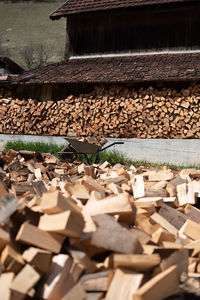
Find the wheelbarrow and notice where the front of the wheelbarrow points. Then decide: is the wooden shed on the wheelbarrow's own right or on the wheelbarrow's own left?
on the wheelbarrow's own right

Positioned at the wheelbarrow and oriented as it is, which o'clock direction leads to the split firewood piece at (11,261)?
The split firewood piece is roughly at 9 o'clock from the wheelbarrow.

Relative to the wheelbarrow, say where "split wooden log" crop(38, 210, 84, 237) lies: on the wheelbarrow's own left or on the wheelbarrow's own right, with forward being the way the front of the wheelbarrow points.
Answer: on the wheelbarrow's own left

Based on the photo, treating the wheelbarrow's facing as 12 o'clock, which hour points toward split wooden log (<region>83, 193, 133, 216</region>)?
The split wooden log is roughly at 9 o'clock from the wheelbarrow.

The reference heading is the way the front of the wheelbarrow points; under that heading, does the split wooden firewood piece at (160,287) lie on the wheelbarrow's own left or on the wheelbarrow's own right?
on the wheelbarrow's own left

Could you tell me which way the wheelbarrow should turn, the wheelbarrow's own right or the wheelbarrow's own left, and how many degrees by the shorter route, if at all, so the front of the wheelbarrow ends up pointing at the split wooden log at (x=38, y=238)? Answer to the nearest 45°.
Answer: approximately 90° to the wheelbarrow's own left

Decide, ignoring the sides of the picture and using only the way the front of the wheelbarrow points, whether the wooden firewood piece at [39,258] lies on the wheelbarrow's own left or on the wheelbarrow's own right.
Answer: on the wheelbarrow's own left

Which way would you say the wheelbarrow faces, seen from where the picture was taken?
facing to the left of the viewer
